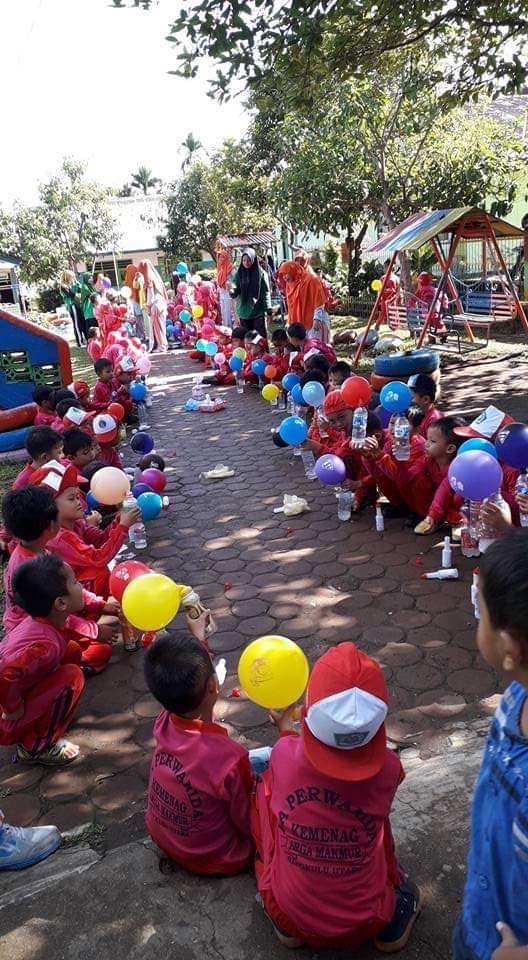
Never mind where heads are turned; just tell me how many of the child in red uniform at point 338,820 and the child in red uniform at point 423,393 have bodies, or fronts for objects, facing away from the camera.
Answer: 1

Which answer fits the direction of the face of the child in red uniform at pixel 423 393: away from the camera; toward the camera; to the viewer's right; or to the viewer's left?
to the viewer's left

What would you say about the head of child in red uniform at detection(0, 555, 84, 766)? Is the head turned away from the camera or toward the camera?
away from the camera

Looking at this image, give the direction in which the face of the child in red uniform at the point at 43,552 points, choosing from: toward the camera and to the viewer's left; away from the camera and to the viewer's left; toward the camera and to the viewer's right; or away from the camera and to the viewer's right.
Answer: away from the camera and to the viewer's right

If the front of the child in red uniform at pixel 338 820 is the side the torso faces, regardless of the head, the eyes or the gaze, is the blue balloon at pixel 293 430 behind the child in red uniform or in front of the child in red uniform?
in front

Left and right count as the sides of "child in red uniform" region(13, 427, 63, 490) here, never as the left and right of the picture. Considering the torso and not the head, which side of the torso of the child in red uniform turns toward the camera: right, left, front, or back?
right

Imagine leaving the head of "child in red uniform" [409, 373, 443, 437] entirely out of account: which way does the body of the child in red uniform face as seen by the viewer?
to the viewer's left

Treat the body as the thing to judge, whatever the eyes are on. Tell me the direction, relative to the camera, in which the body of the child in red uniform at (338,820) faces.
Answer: away from the camera

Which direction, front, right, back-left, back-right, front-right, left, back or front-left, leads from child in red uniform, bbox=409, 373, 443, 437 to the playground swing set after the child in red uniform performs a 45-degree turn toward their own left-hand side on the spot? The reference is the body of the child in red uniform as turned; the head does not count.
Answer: back-right

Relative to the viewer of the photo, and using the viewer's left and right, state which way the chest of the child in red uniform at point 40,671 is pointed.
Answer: facing to the right of the viewer

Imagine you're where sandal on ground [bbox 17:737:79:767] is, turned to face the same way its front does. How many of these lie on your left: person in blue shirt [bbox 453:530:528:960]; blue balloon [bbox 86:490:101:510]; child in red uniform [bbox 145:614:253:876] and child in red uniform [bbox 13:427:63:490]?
2

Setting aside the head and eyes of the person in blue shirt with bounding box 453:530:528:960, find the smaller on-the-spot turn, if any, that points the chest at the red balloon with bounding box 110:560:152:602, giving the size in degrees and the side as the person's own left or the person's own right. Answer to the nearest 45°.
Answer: approximately 45° to the person's own right

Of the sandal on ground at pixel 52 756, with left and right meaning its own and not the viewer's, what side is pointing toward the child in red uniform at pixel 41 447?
left

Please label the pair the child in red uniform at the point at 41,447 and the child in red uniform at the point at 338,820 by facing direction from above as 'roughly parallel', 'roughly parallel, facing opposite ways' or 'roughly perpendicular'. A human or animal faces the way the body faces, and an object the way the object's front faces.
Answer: roughly perpendicular

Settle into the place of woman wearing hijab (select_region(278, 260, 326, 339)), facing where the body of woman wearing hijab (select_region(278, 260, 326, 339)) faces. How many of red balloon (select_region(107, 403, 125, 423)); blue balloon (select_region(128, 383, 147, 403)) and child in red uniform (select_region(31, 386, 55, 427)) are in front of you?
3

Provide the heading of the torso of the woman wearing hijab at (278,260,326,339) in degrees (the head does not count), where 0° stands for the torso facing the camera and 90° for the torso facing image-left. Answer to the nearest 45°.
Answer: approximately 45°

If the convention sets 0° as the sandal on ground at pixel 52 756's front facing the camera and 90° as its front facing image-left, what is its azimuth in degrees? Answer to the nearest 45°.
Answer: approximately 270°
